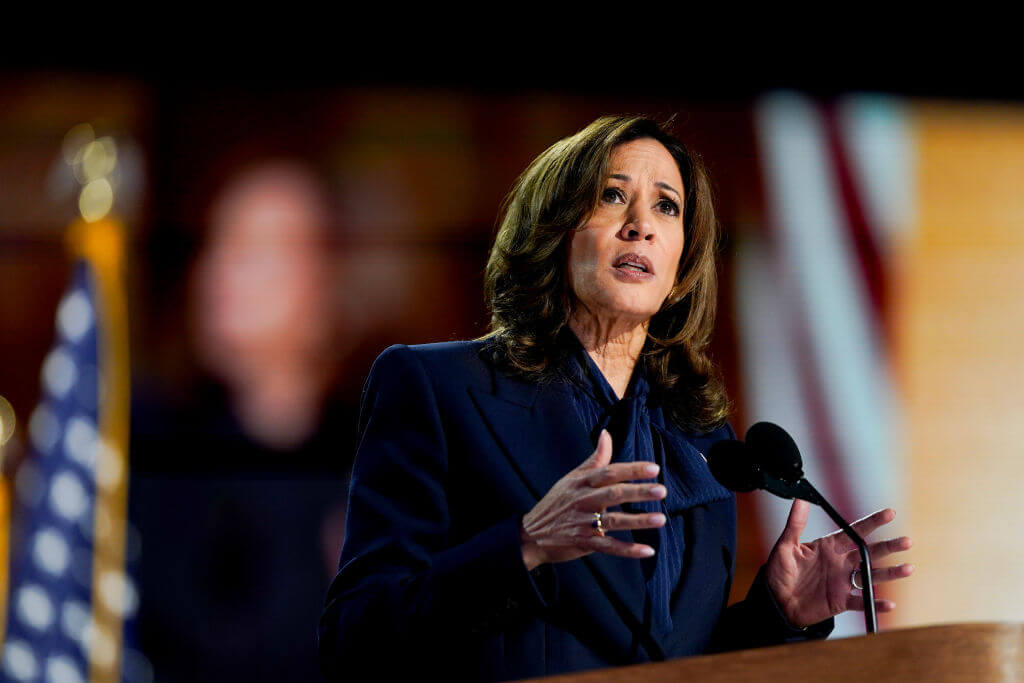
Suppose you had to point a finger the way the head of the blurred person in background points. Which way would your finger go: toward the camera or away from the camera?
toward the camera

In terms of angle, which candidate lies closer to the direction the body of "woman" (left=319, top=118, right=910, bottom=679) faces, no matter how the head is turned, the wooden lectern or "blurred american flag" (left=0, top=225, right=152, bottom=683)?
the wooden lectern

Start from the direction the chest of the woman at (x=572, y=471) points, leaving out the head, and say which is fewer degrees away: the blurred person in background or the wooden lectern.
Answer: the wooden lectern
